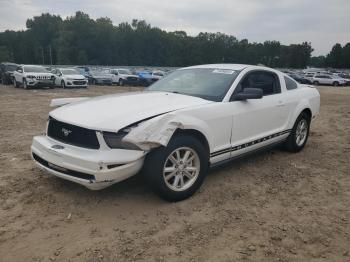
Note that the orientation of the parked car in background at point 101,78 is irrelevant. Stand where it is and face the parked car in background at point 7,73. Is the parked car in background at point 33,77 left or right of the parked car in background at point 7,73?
left

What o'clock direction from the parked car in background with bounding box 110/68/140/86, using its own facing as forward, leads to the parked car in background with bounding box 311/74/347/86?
the parked car in background with bounding box 311/74/347/86 is roughly at 10 o'clock from the parked car in background with bounding box 110/68/140/86.

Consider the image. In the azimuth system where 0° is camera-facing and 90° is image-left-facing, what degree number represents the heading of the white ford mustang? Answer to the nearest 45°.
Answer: approximately 45°

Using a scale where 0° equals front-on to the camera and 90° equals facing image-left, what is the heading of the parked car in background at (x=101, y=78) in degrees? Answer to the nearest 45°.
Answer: approximately 315°

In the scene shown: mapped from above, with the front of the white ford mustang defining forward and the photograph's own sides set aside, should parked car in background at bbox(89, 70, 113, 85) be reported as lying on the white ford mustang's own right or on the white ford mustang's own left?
on the white ford mustang's own right

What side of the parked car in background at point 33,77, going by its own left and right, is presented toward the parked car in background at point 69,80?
left

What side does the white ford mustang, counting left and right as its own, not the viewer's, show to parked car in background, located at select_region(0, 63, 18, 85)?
right

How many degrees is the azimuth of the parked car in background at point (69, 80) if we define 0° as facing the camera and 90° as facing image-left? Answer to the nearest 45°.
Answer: approximately 315°

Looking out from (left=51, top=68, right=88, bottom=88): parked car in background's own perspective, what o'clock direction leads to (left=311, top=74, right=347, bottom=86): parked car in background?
(left=311, top=74, right=347, bottom=86): parked car in background is roughly at 10 o'clock from (left=51, top=68, right=88, bottom=88): parked car in background.
